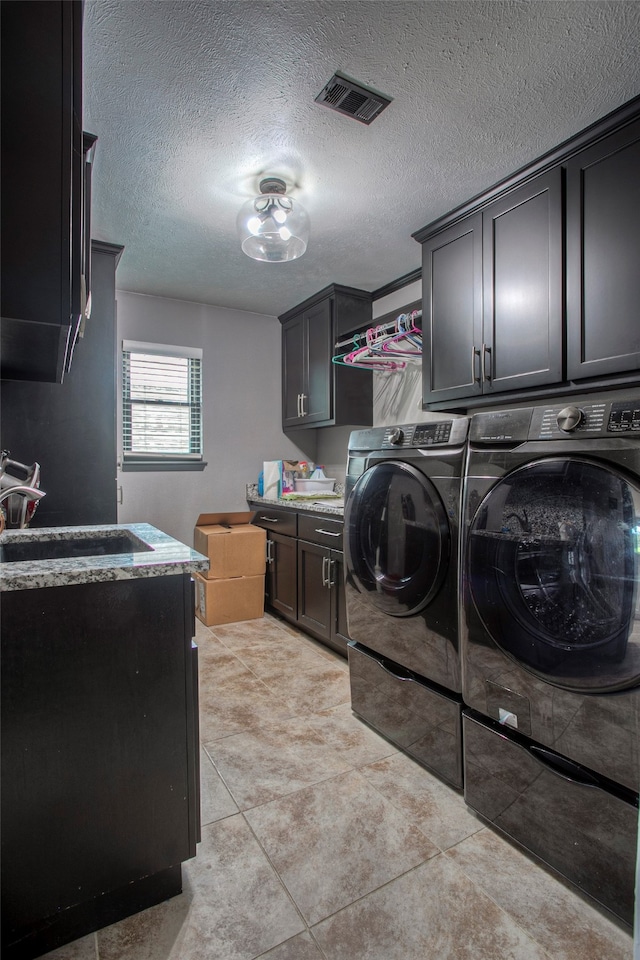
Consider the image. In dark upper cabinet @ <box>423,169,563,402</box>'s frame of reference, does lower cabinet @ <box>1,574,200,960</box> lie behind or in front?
in front

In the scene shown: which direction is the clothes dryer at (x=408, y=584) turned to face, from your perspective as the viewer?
facing the viewer and to the left of the viewer

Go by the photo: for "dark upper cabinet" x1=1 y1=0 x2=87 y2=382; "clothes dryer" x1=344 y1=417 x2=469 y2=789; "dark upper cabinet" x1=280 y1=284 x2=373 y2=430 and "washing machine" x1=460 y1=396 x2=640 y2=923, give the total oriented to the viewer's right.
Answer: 1

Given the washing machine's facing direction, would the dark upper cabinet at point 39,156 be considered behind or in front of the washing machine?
in front

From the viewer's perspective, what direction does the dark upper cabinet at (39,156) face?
to the viewer's right

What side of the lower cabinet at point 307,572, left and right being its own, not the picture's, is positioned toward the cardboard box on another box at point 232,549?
right

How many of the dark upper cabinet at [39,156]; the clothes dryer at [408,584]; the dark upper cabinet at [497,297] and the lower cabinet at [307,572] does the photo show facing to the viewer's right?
1
